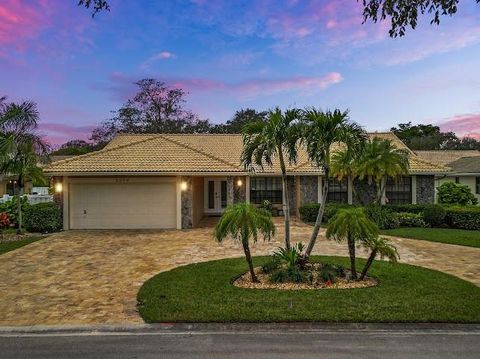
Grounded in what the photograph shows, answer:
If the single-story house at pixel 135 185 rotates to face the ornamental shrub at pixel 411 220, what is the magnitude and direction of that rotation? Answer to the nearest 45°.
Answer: approximately 90° to its left

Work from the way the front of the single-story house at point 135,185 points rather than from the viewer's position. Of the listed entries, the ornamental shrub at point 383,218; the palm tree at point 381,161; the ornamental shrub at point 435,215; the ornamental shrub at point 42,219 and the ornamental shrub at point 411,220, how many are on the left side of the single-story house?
4

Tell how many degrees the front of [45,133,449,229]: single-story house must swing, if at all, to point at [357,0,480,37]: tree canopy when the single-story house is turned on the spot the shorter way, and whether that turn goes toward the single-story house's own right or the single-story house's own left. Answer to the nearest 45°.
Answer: approximately 45° to the single-story house's own left

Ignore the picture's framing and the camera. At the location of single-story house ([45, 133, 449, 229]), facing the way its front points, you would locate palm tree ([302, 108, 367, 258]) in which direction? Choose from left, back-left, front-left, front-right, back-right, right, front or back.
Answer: front-left

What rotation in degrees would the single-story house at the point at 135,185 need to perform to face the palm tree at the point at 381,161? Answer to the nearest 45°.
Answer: approximately 90° to its left

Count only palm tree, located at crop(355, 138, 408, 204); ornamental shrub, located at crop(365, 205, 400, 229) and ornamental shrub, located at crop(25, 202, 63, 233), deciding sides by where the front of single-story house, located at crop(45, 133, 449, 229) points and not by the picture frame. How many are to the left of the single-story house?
2

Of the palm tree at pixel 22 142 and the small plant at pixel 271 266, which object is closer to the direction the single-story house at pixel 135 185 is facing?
the small plant

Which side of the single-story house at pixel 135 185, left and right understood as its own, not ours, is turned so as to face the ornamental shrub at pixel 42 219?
right

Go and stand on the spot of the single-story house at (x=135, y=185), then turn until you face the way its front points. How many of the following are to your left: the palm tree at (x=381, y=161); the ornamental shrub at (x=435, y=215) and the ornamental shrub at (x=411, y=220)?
3

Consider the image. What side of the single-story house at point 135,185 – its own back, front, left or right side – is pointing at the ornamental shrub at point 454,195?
left

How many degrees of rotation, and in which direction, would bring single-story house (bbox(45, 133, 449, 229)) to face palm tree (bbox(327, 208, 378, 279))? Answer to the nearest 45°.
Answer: approximately 45° to its left

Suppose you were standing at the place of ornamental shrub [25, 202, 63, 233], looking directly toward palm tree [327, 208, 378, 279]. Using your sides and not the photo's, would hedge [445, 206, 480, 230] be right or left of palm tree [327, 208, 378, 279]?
left

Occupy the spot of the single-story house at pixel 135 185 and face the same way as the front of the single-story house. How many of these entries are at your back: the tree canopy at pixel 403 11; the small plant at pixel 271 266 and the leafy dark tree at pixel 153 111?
1

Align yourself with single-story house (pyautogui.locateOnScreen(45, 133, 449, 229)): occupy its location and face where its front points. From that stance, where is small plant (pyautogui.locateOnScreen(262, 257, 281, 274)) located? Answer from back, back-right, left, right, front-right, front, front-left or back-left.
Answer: front-left

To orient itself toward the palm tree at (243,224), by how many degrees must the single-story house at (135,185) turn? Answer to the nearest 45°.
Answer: approximately 45° to its left

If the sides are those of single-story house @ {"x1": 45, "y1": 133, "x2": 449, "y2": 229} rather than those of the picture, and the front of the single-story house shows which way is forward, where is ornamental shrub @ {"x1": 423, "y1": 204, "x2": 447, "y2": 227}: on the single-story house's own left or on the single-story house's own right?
on the single-story house's own left

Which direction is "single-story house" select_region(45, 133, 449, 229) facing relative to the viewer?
toward the camera

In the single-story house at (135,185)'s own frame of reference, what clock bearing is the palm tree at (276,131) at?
The palm tree is roughly at 11 o'clock from the single-story house.
